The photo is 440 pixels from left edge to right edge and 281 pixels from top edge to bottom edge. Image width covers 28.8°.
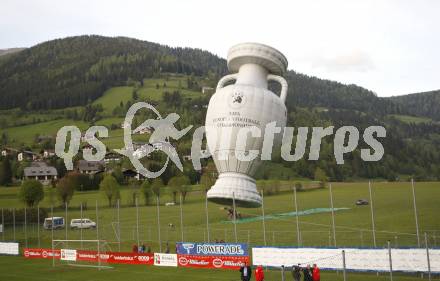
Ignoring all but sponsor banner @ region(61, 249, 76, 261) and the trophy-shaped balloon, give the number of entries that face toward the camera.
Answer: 2

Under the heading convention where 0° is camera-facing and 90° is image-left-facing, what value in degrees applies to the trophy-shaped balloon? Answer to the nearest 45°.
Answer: approximately 0°

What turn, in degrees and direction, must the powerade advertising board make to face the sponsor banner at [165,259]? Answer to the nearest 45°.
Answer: approximately 135° to its right
